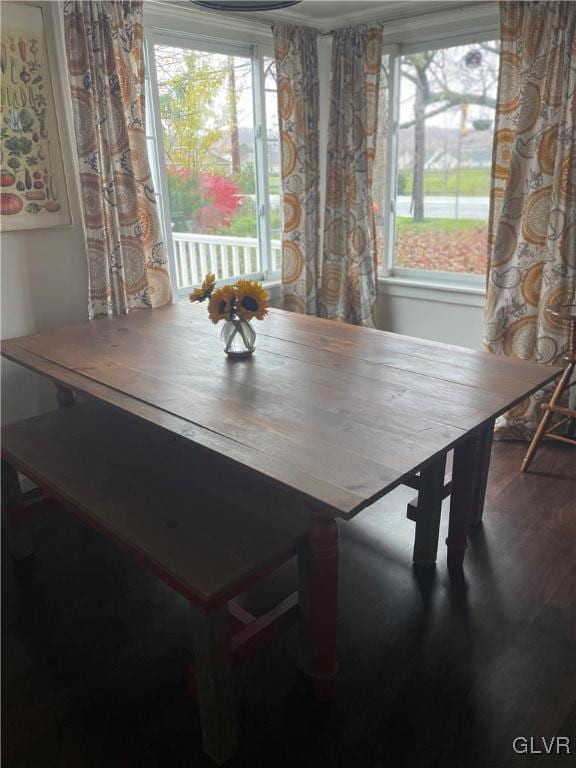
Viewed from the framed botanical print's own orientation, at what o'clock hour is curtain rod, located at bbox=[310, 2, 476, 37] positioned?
The curtain rod is roughly at 10 o'clock from the framed botanical print.

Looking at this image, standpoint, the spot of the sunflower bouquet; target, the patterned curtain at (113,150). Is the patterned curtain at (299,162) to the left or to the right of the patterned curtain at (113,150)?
right

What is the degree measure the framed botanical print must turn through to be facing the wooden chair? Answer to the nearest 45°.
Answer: approximately 45° to its left

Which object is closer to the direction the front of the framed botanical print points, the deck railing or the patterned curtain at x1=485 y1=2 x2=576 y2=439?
the patterned curtain

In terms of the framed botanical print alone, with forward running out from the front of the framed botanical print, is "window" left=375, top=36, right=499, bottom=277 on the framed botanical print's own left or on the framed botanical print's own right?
on the framed botanical print's own left

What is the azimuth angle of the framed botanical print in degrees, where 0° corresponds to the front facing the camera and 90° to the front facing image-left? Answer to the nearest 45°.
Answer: approximately 315°

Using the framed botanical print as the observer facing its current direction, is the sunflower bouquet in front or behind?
in front

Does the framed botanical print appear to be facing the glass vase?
yes

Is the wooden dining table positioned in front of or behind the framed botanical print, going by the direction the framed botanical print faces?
in front
